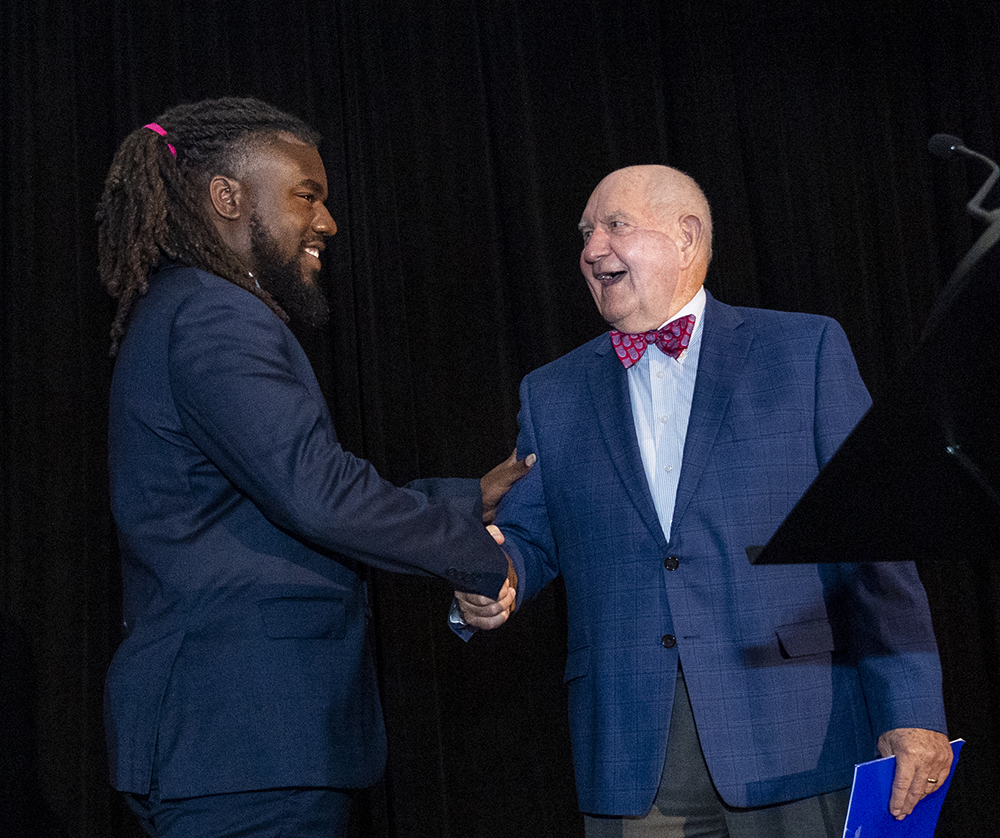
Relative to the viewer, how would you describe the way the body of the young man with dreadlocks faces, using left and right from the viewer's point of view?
facing to the right of the viewer

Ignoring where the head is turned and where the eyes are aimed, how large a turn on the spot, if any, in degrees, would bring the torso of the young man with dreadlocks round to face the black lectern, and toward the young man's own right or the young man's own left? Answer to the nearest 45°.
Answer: approximately 45° to the young man's own right

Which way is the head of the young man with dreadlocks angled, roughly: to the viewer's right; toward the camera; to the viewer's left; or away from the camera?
to the viewer's right
